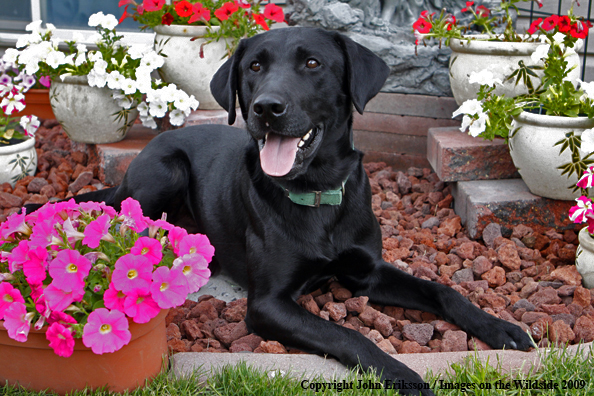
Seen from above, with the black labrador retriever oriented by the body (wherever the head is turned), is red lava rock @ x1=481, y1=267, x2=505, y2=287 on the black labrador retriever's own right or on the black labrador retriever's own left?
on the black labrador retriever's own left

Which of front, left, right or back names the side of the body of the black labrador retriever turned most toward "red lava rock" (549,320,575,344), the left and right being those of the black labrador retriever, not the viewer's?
front

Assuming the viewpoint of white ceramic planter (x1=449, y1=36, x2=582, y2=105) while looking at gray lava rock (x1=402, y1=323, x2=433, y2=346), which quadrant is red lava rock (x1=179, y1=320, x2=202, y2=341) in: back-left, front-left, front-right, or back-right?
front-right

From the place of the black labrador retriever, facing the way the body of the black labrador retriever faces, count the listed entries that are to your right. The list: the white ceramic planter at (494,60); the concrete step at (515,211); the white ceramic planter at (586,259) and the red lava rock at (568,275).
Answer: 0

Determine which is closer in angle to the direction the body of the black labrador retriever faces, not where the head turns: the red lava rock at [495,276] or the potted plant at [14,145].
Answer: the red lava rock

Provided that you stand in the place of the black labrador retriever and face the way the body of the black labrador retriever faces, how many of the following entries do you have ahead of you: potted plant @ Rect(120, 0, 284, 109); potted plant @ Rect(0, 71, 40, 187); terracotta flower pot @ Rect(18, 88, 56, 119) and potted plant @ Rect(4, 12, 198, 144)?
0

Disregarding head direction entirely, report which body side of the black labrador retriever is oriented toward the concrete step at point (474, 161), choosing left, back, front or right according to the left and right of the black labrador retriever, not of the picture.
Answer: left

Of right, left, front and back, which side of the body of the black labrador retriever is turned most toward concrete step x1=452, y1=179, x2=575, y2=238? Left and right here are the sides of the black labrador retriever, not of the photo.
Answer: left

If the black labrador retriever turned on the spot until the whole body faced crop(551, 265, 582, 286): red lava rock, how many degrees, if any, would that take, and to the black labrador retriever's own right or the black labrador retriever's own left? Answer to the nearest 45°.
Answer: approximately 45° to the black labrador retriever's own left

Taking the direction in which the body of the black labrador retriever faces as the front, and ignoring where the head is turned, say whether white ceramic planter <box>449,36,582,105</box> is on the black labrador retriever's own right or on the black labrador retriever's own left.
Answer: on the black labrador retriever's own left

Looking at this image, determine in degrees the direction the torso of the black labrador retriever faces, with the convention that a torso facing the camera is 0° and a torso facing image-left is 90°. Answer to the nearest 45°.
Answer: approximately 315°
